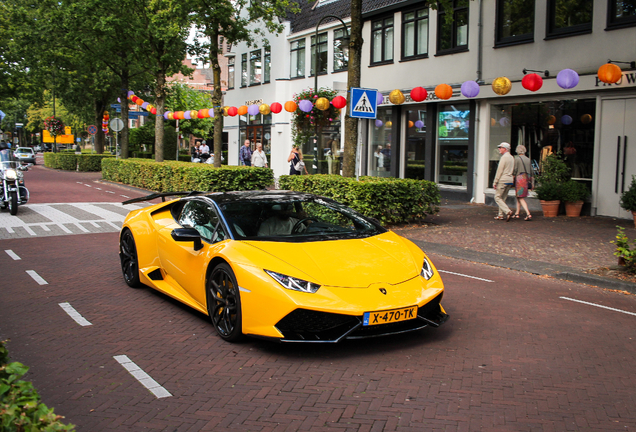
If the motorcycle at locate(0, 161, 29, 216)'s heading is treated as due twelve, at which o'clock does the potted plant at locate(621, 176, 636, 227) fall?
The potted plant is roughly at 10 o'clock from the motorcycle.

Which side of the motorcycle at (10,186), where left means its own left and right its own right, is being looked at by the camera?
front

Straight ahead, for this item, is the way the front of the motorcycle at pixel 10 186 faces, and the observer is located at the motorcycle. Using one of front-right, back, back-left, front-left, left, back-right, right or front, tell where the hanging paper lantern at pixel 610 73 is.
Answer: front-left

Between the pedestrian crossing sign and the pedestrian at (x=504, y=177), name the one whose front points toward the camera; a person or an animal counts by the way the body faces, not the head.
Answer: the pedestrian crossing sign

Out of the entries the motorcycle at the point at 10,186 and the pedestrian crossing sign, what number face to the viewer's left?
0

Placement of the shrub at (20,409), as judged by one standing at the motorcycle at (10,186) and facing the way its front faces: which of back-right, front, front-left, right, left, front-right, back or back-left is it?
front

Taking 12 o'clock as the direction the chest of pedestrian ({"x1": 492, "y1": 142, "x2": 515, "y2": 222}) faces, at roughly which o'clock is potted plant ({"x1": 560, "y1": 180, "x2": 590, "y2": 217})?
The potted plant is roughly at 5 o'clock from the pedestrian.

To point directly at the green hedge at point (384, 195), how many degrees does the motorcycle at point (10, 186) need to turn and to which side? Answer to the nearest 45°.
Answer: approximately 45° to its left

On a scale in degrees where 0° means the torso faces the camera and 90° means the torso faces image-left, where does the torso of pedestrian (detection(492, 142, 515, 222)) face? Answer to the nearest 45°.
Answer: approximately 90°

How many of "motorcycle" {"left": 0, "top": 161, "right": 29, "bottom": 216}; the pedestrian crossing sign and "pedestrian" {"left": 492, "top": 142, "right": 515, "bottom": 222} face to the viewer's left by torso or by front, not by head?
1

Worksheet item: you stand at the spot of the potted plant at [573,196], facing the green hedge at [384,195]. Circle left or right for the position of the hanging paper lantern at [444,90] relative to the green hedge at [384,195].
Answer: right

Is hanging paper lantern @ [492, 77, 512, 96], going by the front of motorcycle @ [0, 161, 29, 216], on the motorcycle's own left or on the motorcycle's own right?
on the motorcycle's own left

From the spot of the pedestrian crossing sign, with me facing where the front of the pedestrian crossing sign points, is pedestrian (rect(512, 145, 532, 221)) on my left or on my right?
on my left

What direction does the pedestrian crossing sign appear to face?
toward the camera

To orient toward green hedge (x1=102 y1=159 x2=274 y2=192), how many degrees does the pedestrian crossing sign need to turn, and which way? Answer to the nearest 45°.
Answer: approximately 135° to its right

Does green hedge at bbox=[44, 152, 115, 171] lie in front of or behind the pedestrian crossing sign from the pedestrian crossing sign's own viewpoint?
behind
